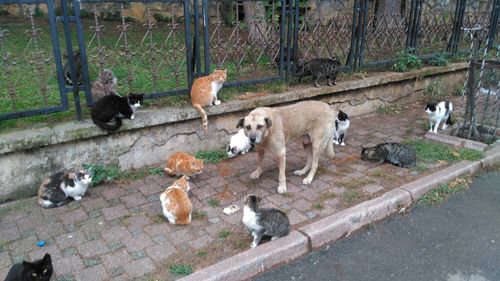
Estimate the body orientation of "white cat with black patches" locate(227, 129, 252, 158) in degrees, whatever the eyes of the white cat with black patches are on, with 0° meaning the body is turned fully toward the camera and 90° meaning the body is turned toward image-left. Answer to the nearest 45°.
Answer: approximately 45°

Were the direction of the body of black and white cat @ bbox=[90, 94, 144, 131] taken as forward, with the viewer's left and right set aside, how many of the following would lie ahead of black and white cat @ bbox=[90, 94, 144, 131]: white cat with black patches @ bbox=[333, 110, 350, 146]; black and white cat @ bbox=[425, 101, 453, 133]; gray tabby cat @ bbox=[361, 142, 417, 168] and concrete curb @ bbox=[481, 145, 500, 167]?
4

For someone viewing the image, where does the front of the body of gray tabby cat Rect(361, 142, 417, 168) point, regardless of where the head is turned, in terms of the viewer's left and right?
facing to the left of the viewer

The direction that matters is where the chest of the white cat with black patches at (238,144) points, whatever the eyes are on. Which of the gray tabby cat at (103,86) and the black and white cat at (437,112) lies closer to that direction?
the gray tabby cat

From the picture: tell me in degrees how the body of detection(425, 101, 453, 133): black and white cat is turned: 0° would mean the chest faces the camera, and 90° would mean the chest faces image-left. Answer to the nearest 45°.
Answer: approximately 45°

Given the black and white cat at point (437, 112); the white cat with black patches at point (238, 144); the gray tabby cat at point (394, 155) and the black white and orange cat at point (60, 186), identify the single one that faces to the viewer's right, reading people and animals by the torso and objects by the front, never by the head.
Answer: the black white and orange cat at point (60, 186)

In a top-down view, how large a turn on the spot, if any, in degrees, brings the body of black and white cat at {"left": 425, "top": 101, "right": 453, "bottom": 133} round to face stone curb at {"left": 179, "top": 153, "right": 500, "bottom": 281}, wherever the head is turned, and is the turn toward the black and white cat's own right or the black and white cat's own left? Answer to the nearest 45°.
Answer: approximately 45° to the black and white cat's own left

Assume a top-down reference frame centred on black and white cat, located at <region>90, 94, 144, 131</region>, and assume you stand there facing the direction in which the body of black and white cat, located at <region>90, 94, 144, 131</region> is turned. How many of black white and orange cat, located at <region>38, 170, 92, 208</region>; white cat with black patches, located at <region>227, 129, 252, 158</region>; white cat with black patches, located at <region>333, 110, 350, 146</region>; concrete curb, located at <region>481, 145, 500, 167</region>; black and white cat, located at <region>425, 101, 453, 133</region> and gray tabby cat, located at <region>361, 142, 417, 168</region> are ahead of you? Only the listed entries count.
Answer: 5

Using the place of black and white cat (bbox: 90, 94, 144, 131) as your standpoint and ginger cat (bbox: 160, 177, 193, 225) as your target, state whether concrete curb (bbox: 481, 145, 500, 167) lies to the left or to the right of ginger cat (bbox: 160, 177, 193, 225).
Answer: left
